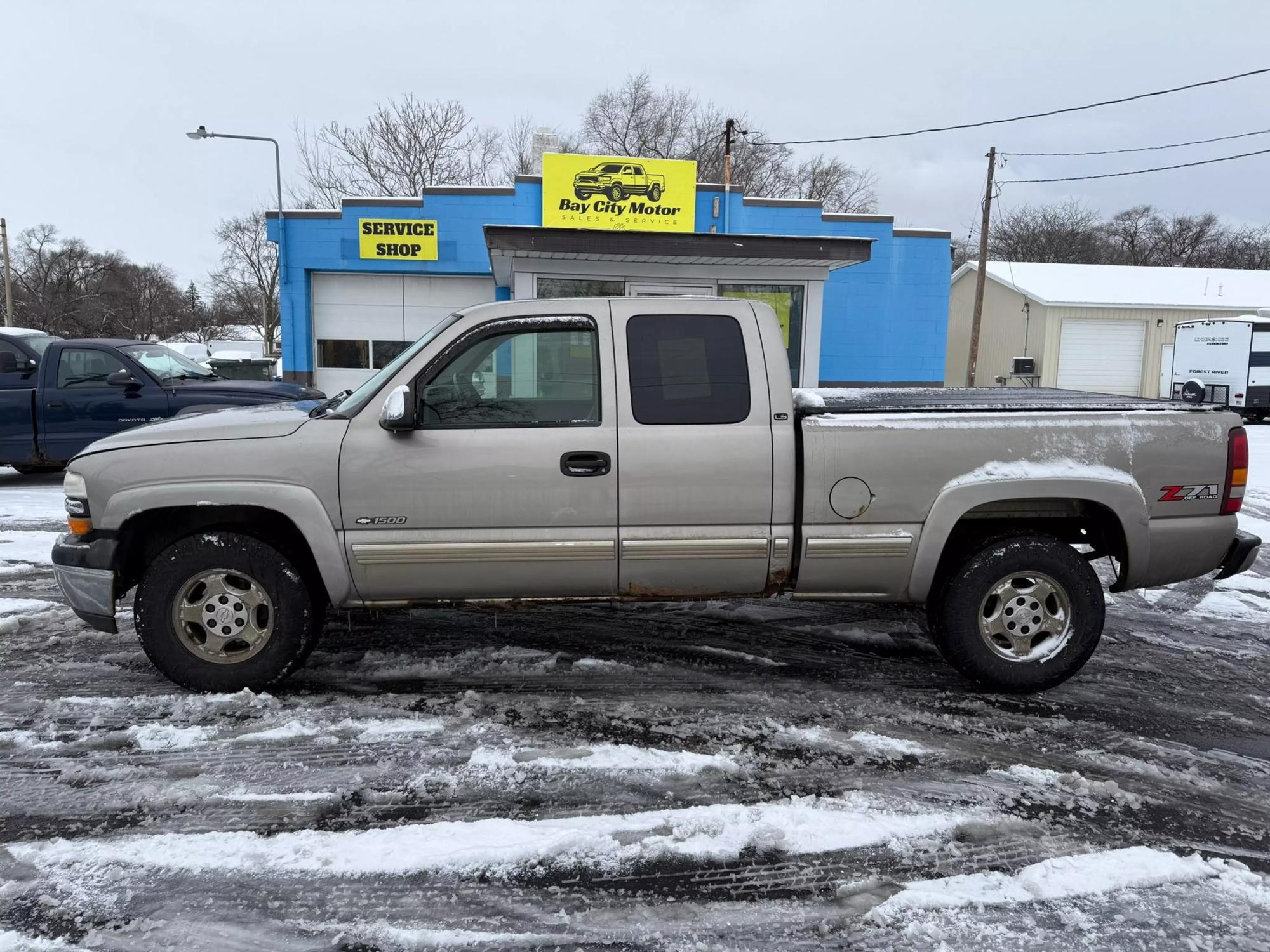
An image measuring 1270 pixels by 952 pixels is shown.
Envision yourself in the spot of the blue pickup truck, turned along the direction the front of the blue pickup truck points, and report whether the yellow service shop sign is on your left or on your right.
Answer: on your left

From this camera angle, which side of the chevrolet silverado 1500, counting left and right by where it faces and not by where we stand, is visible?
left

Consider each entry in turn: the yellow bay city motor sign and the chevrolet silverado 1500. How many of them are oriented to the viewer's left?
1

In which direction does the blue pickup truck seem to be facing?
to the viewer's right

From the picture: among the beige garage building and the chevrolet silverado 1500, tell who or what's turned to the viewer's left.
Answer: the chevrolet silverado 1500

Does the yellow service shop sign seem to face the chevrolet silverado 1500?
yes

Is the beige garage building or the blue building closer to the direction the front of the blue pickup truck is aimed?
the beige garage building

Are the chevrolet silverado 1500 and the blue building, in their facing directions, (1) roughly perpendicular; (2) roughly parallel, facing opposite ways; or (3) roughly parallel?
roughly perpendicular

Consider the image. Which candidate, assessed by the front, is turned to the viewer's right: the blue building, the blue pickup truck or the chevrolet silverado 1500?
the blue pickup truck
